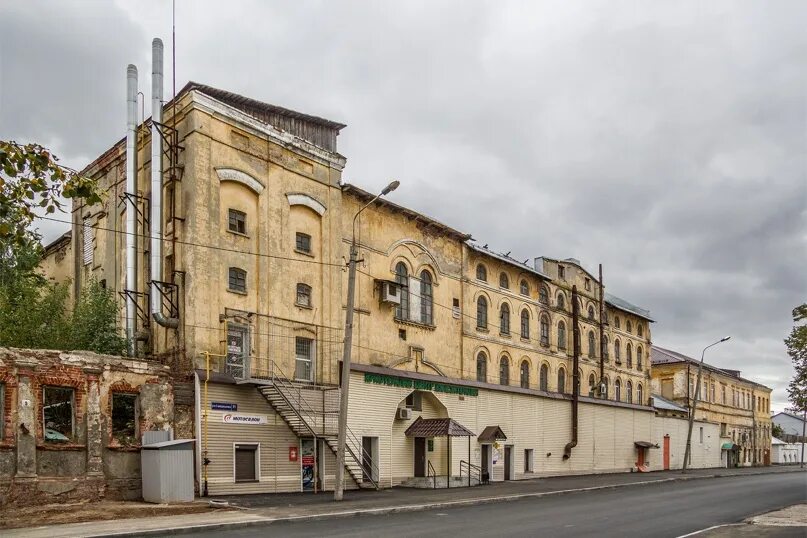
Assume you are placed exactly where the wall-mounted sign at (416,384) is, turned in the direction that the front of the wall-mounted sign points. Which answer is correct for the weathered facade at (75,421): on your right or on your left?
on your right

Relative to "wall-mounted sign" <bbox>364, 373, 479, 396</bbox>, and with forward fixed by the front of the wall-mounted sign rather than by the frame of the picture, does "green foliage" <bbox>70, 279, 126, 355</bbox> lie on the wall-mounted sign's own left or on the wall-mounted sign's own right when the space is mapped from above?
on the wall-mounted sign's own right

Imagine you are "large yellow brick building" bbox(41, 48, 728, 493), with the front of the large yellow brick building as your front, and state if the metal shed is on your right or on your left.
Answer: on your right

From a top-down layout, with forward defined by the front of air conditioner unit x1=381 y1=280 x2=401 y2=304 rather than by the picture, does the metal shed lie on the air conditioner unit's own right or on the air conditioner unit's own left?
on the air conditioner unit's own right

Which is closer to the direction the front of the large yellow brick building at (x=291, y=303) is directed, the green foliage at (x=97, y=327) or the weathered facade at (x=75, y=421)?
the weathered facade

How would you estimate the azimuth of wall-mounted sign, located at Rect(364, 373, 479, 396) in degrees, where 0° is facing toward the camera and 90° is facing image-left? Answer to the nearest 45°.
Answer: approximately 315°

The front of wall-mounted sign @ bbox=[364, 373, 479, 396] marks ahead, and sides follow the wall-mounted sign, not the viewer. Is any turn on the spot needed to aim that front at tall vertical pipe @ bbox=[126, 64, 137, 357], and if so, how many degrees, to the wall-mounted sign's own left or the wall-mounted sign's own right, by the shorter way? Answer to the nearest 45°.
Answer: approximately 90° to the wall-mounted sign's own right
